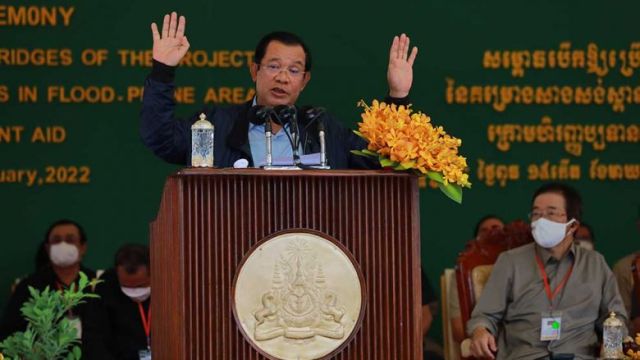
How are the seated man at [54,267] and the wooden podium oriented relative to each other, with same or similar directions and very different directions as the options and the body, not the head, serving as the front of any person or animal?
same or similar directions

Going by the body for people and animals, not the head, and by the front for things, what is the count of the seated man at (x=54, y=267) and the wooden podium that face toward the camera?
2

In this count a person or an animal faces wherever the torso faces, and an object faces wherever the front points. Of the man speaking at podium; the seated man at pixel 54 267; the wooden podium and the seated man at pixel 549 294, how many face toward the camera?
4

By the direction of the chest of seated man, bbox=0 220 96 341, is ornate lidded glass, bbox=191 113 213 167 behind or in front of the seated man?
in front

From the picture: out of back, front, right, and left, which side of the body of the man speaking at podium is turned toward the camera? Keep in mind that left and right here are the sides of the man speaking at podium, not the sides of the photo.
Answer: front

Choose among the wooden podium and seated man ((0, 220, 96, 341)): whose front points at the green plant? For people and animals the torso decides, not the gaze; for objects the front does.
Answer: the seated man

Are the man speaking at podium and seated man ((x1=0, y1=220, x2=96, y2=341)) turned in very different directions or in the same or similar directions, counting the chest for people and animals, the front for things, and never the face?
same or similar directions

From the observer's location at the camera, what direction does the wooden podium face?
facing the viewer

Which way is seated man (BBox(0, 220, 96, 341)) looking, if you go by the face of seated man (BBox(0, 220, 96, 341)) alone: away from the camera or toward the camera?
toward the camera

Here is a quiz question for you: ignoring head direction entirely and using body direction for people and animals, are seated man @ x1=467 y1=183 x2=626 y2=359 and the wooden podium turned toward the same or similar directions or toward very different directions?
same or similar directions

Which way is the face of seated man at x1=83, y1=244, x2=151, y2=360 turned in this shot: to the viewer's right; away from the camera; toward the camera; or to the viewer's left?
toward the camera

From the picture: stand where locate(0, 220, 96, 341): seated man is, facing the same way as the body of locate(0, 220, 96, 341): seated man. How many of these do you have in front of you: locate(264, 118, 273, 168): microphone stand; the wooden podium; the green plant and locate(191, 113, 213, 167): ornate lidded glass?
4

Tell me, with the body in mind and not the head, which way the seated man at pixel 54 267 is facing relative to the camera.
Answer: toward the camera
